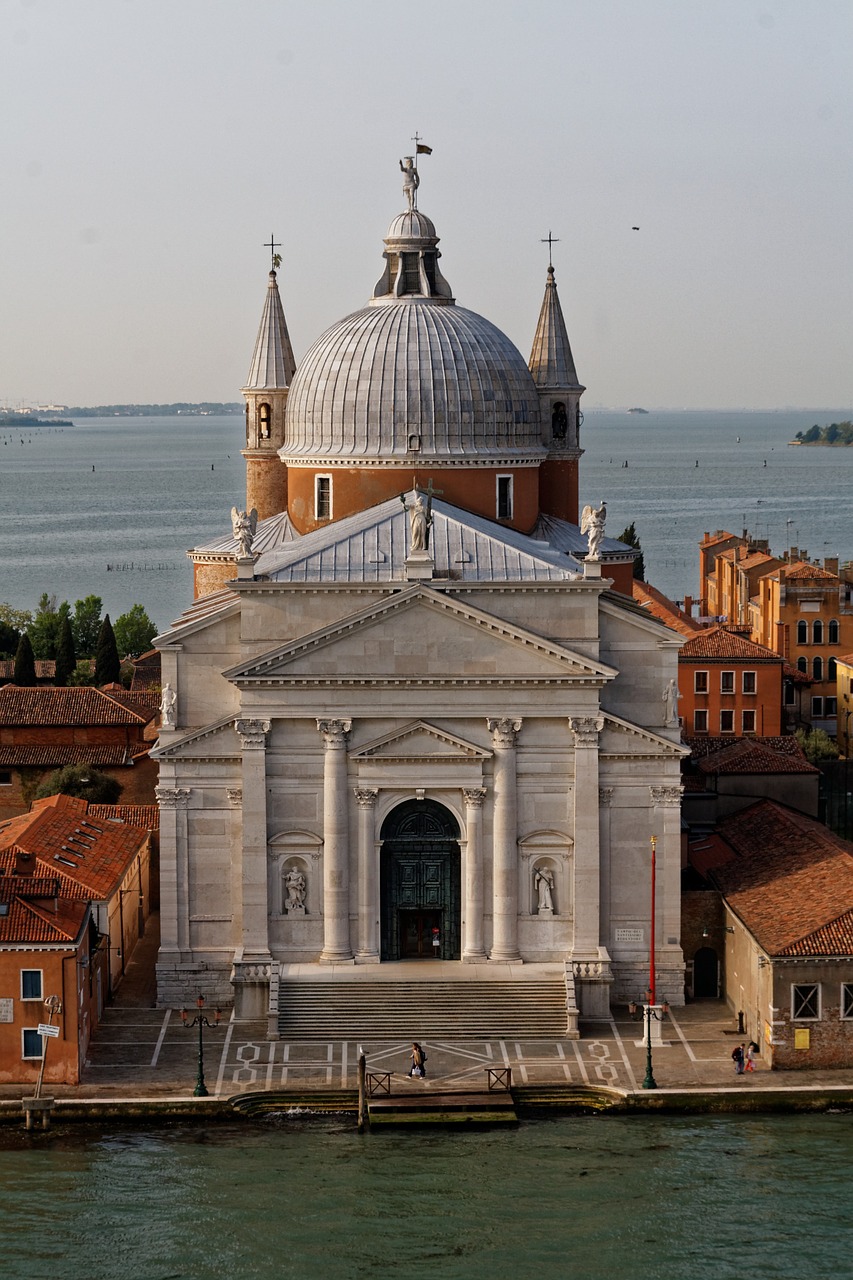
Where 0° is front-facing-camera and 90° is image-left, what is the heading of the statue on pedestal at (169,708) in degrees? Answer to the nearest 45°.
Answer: approximately 0°

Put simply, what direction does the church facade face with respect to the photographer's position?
facing the viewer
